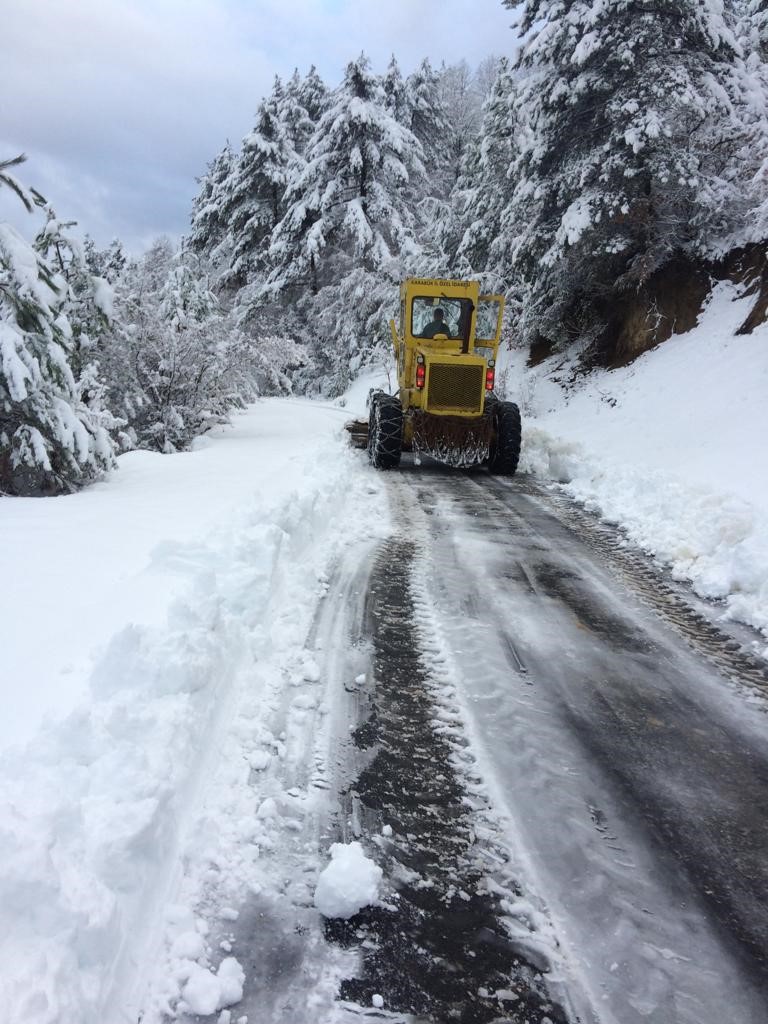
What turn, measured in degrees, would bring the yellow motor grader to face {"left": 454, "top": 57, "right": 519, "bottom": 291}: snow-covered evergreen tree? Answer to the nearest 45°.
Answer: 0° — it already faces it

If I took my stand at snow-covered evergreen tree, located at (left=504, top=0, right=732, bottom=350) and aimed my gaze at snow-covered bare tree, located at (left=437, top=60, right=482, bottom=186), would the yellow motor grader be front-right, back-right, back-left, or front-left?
back-left

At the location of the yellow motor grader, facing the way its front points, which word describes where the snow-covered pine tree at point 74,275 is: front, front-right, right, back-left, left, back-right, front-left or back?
back-left

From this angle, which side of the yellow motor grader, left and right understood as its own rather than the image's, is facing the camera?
back

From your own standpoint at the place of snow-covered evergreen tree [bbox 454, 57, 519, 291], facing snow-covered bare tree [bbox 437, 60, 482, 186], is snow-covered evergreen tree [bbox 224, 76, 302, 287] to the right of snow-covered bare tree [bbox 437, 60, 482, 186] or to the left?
left

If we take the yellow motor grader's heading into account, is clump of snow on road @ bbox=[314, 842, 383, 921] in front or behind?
behind
